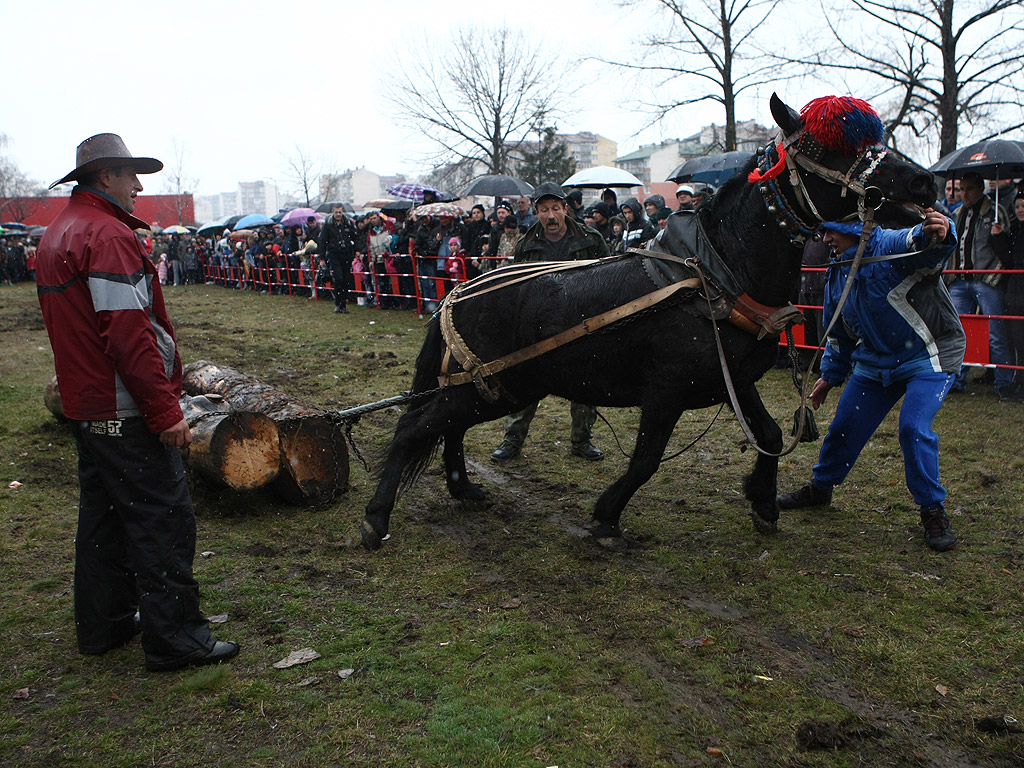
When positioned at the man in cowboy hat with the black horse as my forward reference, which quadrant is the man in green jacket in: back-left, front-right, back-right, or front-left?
front-left

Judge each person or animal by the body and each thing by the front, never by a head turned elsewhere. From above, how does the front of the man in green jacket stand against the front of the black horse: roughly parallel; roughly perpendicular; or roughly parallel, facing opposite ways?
roughly perpendicular

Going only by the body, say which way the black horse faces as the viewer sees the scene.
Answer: to the viewer's right

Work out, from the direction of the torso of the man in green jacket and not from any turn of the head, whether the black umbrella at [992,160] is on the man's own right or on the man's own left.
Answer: on the man's own left

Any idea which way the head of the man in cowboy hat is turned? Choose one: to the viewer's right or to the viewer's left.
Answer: to the viewer's right

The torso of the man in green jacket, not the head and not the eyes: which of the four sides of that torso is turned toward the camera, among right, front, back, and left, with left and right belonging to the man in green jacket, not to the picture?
front

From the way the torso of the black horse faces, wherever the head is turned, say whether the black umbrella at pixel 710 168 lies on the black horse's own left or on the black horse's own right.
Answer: on the black horse's own left

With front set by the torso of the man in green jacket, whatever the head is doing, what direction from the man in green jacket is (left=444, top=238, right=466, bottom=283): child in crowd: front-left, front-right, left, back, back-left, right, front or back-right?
back

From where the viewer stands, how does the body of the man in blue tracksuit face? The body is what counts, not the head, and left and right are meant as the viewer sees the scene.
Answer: facing the viewer and to the left of the viewer

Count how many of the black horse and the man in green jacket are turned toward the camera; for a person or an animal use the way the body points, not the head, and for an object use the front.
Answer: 1

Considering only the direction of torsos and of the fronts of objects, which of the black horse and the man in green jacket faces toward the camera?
the man in green jacket

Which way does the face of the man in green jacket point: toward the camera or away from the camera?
toward the camera

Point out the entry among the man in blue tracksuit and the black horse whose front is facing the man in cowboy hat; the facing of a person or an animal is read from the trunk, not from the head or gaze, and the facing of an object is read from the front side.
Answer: the man in blue tracksuit

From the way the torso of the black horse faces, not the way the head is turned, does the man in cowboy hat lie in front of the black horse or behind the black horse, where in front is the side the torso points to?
behind

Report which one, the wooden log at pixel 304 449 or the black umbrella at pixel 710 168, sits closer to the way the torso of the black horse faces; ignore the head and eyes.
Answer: the black umbrella

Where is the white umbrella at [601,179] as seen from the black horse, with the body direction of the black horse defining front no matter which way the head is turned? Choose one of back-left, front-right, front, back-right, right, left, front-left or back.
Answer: left
